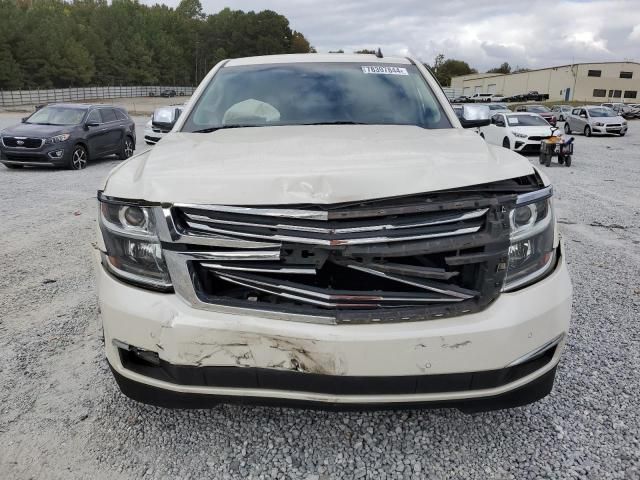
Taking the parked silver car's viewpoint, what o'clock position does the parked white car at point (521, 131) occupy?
The parked white car is roughly at 2 o'clock from the parked silver car.

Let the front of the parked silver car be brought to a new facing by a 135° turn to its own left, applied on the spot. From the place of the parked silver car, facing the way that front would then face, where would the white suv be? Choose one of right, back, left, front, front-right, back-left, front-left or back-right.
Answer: back

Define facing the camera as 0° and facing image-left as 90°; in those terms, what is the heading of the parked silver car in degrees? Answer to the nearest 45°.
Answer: approximately 315°

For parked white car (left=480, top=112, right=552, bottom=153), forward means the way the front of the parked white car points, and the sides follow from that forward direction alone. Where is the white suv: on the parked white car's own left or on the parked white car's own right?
on the parked white car's own right

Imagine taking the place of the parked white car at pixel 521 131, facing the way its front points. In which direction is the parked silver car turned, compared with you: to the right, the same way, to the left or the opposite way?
the same way

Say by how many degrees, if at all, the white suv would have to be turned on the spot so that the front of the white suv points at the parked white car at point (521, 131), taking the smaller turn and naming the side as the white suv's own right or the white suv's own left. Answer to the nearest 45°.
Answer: approximately 180°

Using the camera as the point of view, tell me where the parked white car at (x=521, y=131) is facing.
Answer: facing the viewer and to the right of the viewer

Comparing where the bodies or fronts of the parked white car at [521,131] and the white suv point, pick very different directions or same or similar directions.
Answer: same or similar directions

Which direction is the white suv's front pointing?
toward the camera
